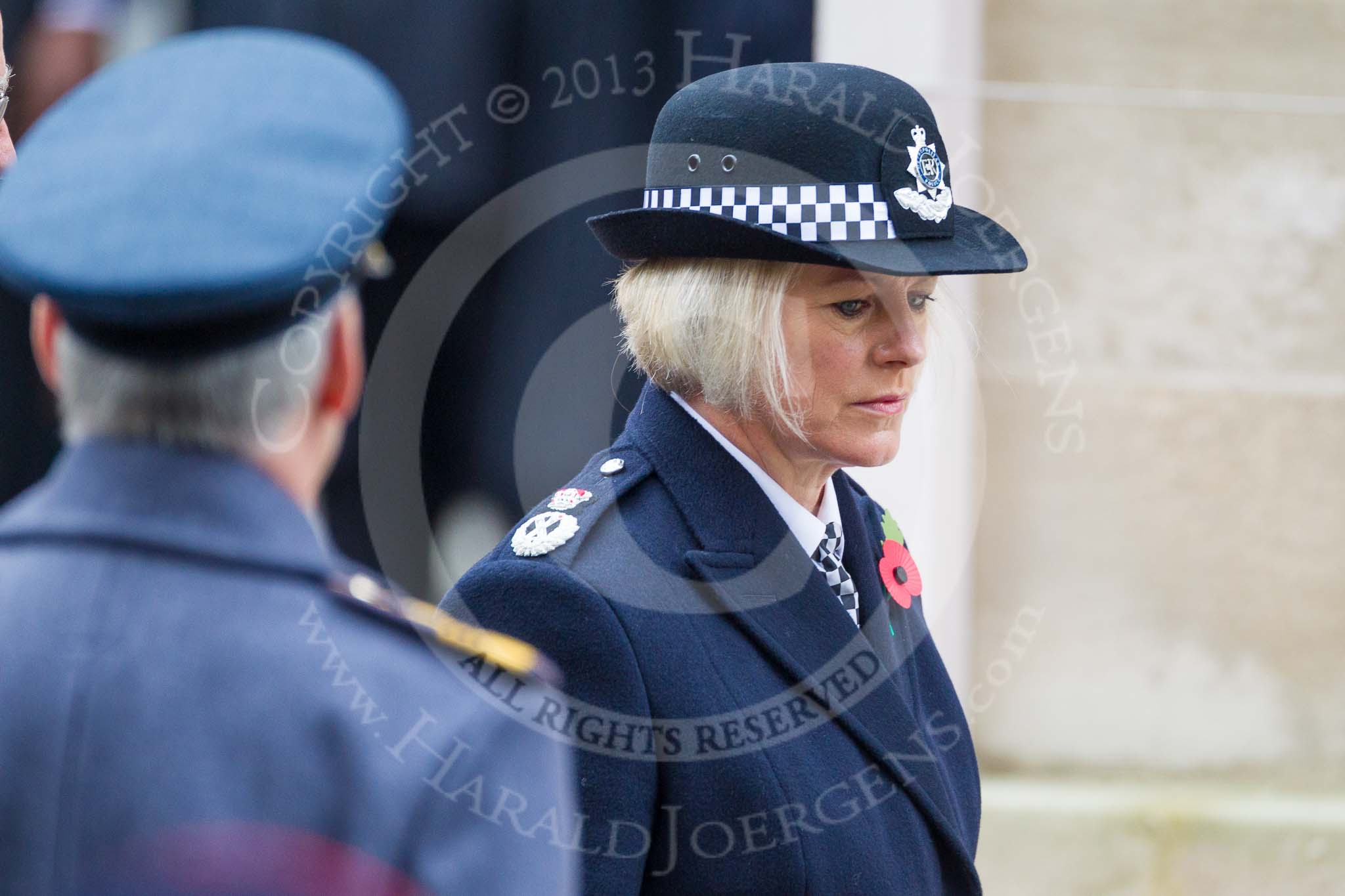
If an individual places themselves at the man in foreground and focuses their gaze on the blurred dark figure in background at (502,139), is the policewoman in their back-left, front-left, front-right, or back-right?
front-right

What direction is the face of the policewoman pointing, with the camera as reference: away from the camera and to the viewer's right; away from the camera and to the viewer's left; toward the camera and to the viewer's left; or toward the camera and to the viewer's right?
toward the camera and to the viewer's right

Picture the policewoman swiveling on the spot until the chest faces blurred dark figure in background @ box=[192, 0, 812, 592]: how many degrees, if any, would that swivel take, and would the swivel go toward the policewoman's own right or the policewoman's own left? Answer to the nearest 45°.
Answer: approximately 135° to the policewoman's own left

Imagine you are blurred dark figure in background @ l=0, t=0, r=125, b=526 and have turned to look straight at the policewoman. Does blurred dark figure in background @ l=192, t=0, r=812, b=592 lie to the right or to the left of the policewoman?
left

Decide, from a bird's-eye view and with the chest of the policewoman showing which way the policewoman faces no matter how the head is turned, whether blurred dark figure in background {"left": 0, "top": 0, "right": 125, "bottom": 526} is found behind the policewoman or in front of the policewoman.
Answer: behind

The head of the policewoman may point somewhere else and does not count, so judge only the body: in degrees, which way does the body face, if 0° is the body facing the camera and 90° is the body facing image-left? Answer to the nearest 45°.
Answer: approximately 315°

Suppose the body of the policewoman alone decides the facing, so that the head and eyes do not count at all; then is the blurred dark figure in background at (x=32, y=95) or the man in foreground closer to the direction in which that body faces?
the man in foreground

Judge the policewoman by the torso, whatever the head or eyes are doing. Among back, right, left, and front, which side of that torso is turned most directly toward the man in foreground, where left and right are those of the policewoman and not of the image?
right

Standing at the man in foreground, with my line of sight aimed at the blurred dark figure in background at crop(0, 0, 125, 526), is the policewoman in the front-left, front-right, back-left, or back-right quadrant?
front-right
